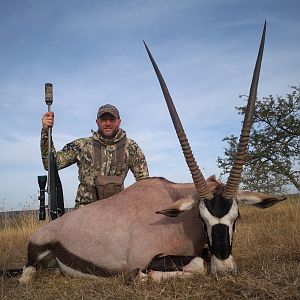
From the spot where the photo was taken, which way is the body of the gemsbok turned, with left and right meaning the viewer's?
facing the viewer and to the right of the viewer

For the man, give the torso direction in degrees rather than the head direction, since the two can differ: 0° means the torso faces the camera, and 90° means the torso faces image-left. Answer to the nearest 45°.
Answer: approximately 0°

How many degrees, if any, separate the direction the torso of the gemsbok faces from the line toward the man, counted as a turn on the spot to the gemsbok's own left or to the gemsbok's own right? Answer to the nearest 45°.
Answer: approximately 135° to the gemsbok's own left

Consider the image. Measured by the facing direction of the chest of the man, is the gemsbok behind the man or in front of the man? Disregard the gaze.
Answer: in front

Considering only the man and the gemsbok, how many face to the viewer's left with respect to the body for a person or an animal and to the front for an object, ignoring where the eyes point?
0

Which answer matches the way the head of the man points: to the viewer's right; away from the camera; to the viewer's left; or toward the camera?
toward the camera
